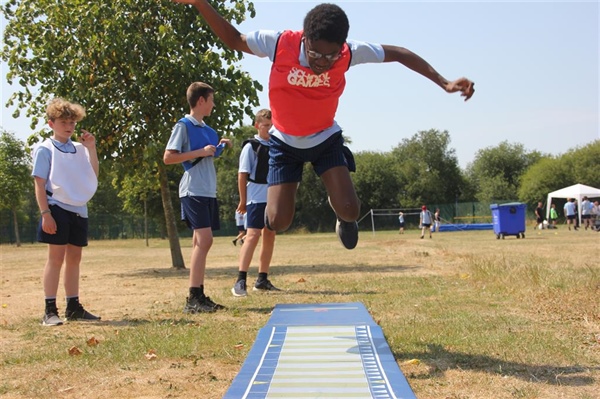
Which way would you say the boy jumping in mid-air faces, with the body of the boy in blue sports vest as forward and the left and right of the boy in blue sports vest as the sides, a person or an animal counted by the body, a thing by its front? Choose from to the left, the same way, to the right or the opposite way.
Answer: to the right

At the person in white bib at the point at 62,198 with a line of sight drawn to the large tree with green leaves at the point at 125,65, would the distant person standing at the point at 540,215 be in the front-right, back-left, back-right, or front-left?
front-right

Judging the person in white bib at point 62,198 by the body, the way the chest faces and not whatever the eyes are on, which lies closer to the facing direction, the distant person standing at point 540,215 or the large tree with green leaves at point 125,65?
the distant person standing

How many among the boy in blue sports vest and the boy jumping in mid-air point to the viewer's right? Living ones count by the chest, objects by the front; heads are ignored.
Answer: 1

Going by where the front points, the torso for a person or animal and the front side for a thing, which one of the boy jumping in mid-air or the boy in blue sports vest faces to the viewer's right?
the boy in blue sports vest

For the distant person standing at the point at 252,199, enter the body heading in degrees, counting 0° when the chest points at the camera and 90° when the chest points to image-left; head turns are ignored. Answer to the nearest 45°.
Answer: approximately 315°

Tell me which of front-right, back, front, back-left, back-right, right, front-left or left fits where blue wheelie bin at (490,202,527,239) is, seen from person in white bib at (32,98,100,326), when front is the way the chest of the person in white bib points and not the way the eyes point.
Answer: left

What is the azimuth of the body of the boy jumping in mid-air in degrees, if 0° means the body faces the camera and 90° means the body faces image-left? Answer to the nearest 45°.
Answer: approximately 0°

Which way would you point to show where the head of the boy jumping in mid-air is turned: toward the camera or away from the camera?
toward the camera

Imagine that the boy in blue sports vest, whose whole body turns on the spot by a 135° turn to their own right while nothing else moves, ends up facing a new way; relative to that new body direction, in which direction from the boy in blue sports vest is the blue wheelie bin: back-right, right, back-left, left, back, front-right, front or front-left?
back

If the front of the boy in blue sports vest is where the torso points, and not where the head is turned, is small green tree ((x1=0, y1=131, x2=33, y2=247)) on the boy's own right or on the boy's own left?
on the boy's own left

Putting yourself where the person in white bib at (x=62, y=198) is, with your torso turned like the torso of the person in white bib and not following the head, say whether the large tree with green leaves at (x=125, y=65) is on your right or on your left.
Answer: on your left

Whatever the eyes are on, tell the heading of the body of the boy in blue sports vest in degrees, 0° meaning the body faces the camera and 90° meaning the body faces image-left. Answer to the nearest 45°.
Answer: approximately 270°

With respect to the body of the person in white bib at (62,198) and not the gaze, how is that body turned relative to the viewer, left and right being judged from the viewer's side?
facing the viewer and to the right of the viewer

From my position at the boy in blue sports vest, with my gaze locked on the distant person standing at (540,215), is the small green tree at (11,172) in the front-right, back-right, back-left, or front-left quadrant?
front-left
